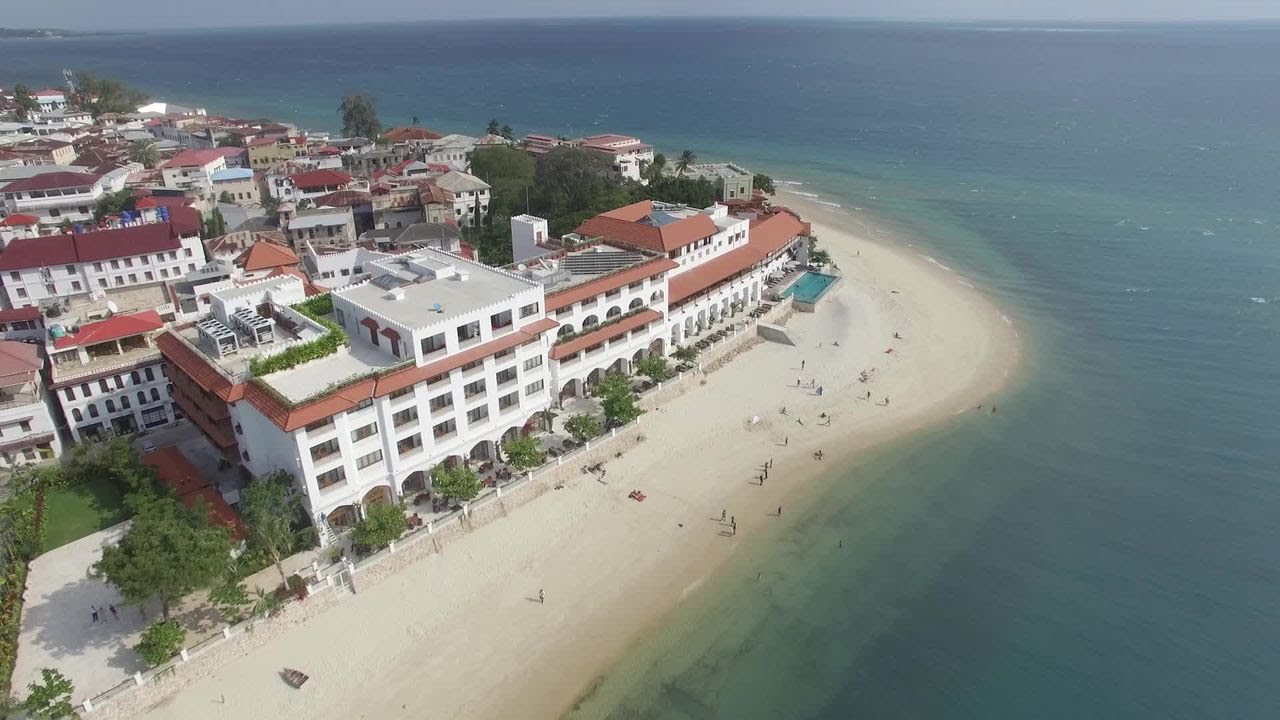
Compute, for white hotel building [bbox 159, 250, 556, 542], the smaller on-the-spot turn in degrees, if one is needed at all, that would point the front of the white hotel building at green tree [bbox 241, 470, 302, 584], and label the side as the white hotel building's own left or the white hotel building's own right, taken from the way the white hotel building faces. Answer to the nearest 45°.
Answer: approximately 90° to the white hotel building's own right

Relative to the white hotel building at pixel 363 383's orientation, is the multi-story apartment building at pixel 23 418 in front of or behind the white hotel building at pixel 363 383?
behind

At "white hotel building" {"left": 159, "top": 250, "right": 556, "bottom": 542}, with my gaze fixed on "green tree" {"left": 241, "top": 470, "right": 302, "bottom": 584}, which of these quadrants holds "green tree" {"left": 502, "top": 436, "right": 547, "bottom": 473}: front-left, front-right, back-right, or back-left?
back-left

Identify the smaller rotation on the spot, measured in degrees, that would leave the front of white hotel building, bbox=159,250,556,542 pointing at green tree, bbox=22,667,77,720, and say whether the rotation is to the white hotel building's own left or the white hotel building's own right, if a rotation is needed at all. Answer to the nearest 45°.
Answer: approximately 90° to the white hotel building's own right

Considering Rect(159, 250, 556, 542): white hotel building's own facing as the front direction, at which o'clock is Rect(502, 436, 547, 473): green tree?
The green tree is roughly at 11 o'clock from the white hotel building.

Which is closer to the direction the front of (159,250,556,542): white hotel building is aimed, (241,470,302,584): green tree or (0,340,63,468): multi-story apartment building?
the green tree

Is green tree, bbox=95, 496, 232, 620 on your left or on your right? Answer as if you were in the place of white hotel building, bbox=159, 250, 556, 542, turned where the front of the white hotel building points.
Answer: on your right

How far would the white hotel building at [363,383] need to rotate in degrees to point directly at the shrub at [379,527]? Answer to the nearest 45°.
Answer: approximately 45° to its right

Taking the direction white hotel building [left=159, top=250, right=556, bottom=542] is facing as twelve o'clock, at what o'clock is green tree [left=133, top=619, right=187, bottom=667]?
The green tree is roughly at 3 o'clock from the white hotel building.

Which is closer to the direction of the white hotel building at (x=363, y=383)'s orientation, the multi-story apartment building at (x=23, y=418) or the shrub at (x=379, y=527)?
the shrub

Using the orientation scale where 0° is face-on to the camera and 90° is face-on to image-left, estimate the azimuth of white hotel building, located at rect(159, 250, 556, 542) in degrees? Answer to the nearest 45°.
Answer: approximately 315°

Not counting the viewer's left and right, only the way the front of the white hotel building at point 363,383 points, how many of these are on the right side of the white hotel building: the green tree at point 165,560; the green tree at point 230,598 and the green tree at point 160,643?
3

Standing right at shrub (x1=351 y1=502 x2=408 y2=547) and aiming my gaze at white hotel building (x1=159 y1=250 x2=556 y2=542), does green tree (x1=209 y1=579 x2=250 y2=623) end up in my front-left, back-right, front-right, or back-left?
back-left
